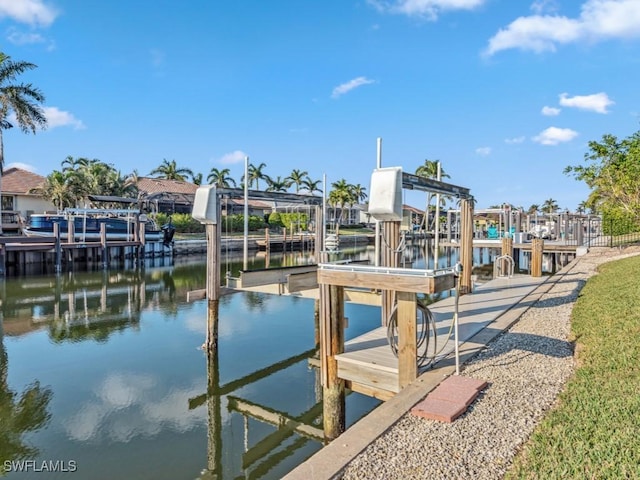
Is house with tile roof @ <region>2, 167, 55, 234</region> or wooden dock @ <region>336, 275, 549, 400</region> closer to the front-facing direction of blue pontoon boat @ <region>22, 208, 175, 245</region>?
the house with tile roof

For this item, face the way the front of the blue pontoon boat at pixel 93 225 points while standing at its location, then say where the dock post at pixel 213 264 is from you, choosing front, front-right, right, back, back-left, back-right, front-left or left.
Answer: left

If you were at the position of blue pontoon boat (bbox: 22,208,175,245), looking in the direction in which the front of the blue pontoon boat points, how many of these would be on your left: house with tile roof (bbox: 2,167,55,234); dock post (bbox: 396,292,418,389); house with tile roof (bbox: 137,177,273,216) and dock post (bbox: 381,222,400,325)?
2

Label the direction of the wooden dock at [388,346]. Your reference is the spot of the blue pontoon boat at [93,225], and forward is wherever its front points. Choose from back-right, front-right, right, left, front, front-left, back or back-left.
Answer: left

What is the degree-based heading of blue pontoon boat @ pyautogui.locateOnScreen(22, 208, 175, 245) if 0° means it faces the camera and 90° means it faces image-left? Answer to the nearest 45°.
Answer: approximately 90°

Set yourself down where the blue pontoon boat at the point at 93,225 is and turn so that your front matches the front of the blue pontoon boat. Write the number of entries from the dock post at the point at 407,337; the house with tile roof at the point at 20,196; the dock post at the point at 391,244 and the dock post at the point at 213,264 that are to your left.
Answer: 3

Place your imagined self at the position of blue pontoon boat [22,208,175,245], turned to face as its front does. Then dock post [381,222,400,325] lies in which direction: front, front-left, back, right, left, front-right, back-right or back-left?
left

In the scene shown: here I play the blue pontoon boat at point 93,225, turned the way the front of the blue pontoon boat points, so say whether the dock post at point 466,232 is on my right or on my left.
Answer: on my left

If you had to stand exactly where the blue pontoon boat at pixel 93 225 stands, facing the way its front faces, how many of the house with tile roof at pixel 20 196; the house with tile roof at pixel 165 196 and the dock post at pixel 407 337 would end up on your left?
1

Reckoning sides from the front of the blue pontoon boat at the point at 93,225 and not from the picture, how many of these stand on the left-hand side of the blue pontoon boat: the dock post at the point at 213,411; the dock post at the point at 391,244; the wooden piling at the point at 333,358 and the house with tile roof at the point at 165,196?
3

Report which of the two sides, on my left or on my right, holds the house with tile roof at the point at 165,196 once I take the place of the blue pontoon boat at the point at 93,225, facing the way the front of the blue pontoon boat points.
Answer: on my right

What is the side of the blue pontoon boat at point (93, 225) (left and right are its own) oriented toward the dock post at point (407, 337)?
left
